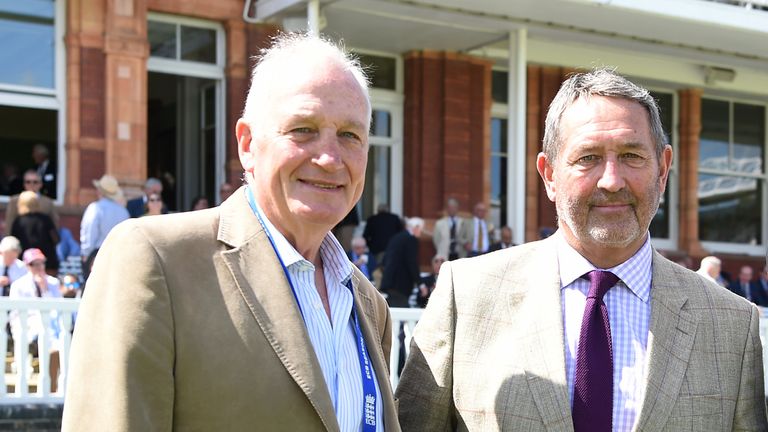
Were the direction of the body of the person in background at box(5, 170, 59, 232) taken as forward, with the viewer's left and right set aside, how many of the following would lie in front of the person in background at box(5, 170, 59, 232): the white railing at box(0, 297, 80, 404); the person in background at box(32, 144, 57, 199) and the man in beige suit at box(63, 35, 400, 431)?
2

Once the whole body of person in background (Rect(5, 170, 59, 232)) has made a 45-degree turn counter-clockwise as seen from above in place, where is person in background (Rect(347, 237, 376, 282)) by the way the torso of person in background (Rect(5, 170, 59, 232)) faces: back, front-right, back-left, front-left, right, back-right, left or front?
front-left

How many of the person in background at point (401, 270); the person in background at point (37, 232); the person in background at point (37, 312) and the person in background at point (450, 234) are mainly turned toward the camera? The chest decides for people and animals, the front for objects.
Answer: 2

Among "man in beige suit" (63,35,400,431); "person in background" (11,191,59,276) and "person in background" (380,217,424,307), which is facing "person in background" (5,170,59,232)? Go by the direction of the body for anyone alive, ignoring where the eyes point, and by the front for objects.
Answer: "person in background" (11,191,59,276)

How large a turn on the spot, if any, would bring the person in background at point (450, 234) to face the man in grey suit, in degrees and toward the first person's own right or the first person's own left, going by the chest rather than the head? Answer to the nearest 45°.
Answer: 0° — they already face them

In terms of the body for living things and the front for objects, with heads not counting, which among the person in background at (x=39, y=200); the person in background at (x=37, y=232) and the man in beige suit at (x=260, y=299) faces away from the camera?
the person in background at (x=37, y=232)

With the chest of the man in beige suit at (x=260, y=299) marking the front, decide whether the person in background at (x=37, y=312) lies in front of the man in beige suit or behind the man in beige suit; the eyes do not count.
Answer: behind

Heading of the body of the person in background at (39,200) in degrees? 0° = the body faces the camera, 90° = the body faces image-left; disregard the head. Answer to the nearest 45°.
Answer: approximately 0°

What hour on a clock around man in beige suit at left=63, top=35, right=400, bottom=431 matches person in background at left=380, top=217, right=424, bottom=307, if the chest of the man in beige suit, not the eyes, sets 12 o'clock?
The person in background is roughly at 8 o'clock from the man in beige suit.
